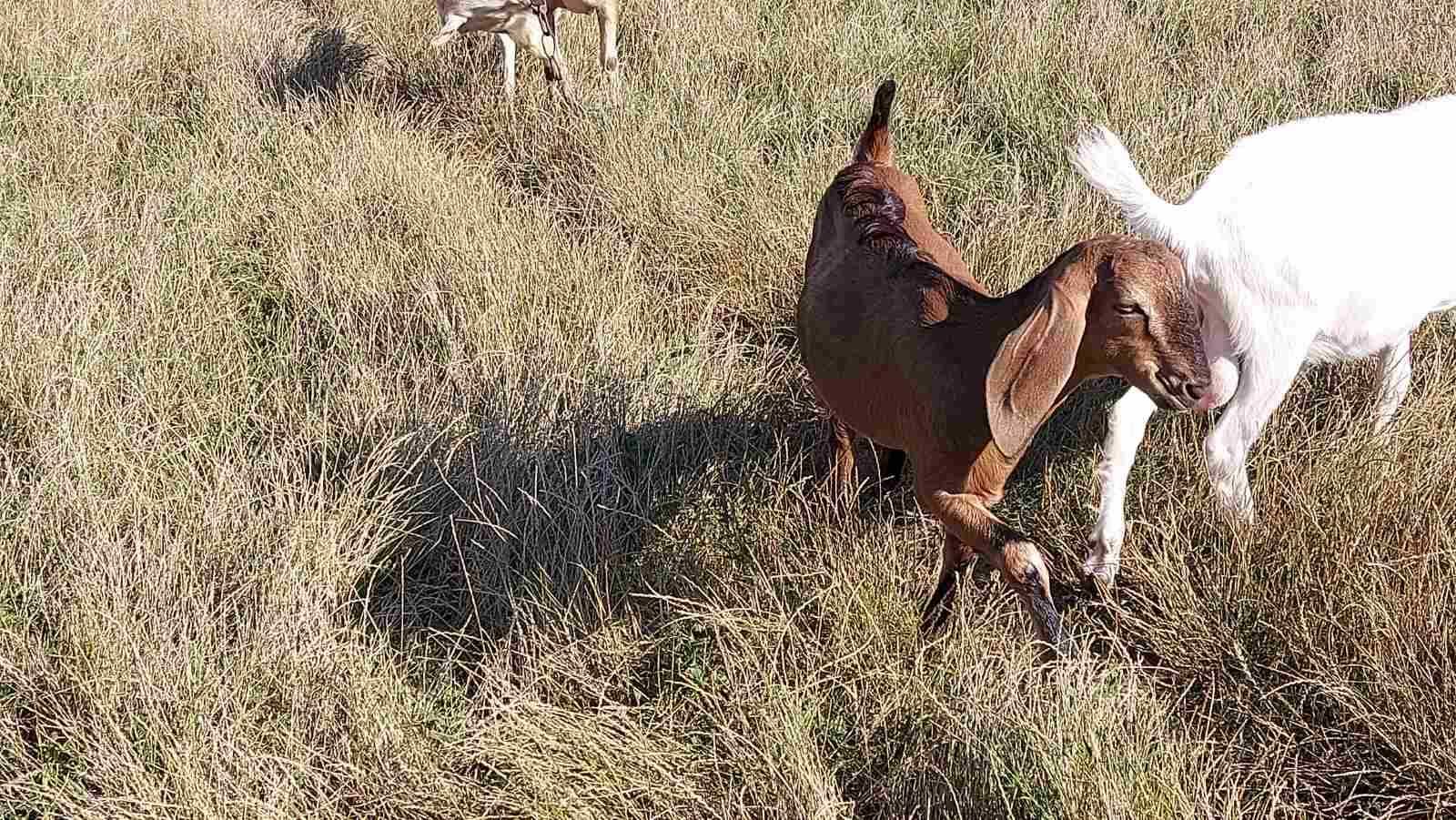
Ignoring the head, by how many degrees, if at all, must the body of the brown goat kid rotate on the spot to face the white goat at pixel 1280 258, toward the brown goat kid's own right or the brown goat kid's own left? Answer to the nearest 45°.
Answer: approximately 90° to the brown goat kid's own left

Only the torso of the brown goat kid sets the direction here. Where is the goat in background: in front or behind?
behind

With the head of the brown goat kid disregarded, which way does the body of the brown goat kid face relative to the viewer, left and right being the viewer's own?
facing the viewer and to the right of the viewer
